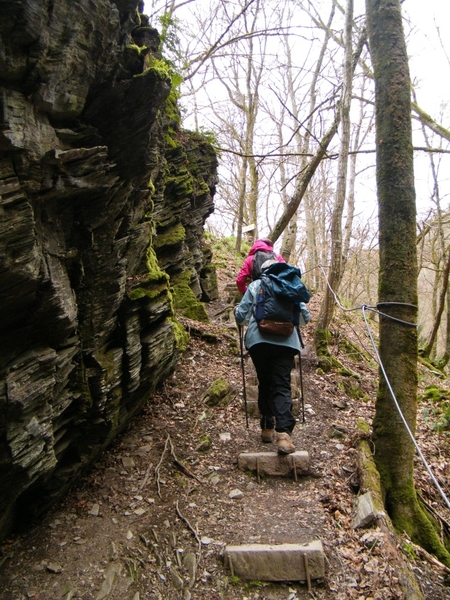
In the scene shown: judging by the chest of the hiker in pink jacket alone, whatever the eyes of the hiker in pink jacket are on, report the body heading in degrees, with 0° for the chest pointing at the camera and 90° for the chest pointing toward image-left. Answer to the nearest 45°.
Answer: approximately 180°

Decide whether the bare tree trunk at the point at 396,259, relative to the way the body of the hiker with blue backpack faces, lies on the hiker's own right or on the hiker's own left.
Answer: on the hiker's own right

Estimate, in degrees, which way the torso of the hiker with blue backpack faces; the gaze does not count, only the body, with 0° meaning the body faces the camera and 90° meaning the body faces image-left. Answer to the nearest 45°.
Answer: approximately 180°

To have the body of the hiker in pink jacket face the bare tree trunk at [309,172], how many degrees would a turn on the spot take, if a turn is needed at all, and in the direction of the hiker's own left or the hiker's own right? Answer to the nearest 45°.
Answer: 0° — they already face it

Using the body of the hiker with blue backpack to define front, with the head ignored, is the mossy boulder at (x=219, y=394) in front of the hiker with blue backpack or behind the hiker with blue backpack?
in front

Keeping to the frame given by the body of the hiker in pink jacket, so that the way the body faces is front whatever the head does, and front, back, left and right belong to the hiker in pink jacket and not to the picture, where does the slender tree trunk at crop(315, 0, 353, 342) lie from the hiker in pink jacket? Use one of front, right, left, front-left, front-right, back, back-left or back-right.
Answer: front-right

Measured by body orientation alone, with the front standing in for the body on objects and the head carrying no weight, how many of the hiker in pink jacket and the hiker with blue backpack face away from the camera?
2

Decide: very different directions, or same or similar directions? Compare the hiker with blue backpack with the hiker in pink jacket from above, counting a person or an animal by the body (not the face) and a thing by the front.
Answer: same or similar directions
